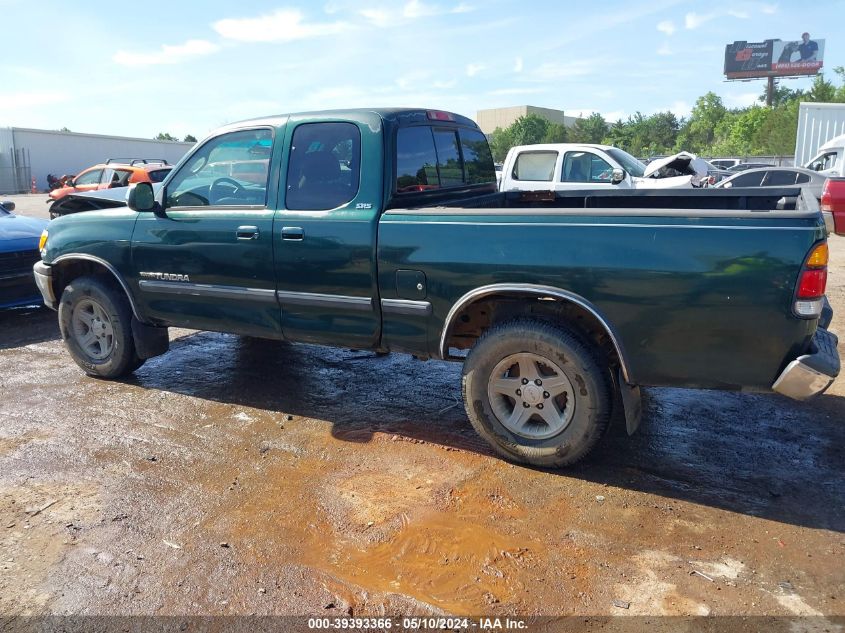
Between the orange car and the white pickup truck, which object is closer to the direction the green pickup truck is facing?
the orange car

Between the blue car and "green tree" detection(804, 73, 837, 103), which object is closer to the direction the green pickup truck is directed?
the blue car

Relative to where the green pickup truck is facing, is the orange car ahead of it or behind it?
ahead

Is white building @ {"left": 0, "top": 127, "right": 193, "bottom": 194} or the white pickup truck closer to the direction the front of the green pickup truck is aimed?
the white building

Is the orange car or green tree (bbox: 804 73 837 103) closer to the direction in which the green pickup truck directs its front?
the orange car

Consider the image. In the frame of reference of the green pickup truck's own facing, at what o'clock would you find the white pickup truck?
The white pickup truck is roughly at 2 o'clock from the green pickup truck.

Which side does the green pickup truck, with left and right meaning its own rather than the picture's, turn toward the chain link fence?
front

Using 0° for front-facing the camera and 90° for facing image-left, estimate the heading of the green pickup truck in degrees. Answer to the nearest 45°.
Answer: approximately 135°

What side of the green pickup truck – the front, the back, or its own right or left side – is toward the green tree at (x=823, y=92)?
right

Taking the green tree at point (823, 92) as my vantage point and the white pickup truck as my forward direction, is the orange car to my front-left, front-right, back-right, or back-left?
front-right

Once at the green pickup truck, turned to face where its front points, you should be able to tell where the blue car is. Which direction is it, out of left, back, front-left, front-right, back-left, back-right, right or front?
front

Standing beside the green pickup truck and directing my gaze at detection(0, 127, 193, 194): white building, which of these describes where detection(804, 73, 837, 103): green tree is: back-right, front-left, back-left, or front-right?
front-right

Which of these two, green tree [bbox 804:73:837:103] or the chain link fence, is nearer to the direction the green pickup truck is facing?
the chain link fence
